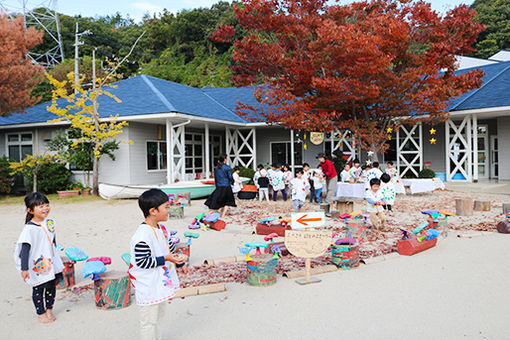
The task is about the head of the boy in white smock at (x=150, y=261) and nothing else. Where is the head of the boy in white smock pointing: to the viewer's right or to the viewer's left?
to the viewer's right

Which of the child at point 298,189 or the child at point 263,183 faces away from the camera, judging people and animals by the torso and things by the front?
the child at point 263,183

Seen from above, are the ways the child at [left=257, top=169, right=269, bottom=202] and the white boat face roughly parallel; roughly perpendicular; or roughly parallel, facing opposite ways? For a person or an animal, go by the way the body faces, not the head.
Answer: roughly perpendicular

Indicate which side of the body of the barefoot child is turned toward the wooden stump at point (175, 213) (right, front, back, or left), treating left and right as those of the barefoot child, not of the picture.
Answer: left

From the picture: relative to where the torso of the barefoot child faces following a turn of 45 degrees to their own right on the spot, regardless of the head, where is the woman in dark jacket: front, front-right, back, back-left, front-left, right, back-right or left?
back-left

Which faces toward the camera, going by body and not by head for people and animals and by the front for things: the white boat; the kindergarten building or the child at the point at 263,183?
the kindergarten building

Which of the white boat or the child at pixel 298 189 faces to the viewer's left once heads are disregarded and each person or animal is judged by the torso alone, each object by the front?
the white boat

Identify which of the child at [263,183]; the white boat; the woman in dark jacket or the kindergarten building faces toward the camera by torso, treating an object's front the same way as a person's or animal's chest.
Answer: the kindergarten building

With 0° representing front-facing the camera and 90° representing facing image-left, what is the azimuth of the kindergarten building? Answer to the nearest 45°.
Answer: approximately 0°

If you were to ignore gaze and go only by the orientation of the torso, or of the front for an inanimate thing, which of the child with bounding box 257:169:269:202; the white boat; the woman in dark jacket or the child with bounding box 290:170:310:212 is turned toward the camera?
the child with bounding box 290:170:310:212

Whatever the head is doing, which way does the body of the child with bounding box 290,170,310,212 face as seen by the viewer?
toward the camera

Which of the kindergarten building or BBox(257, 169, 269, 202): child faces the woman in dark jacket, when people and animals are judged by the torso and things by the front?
the kindergarten building

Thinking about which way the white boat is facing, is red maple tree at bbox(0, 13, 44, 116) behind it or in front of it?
in front
